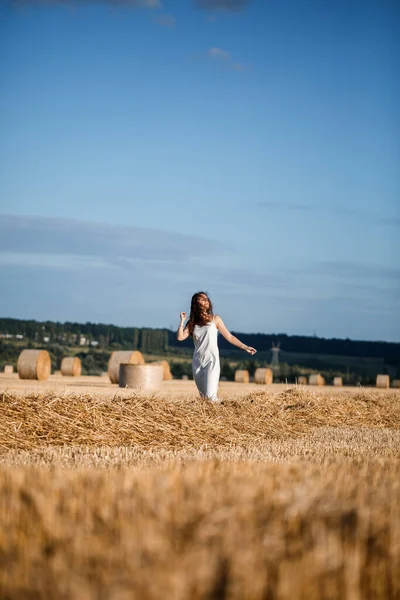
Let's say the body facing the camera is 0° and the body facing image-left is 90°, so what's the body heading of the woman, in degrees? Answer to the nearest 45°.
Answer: approximately 0°

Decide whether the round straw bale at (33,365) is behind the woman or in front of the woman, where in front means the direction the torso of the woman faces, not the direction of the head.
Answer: behind

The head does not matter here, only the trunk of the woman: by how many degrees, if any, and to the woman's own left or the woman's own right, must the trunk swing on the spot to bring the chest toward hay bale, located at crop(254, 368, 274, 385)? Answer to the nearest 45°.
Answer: approximately 180°

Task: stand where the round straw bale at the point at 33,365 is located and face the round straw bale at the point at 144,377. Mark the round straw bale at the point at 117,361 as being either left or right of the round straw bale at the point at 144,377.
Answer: left

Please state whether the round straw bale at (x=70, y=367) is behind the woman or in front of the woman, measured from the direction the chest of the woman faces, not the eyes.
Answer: behind

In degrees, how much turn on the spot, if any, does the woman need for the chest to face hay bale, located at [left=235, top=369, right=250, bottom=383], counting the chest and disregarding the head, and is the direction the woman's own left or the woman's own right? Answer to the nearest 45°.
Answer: approximately 180°

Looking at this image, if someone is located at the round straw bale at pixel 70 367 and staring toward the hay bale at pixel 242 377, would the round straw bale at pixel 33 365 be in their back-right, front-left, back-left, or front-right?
back-right

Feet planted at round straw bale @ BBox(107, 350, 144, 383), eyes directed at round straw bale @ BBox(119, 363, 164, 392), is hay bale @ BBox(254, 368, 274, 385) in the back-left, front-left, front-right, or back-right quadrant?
back-left

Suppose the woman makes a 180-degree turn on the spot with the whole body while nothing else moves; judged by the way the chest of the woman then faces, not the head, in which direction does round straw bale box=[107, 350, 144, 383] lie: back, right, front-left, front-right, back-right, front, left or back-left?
front

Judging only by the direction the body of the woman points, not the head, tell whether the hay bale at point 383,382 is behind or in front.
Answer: behind
